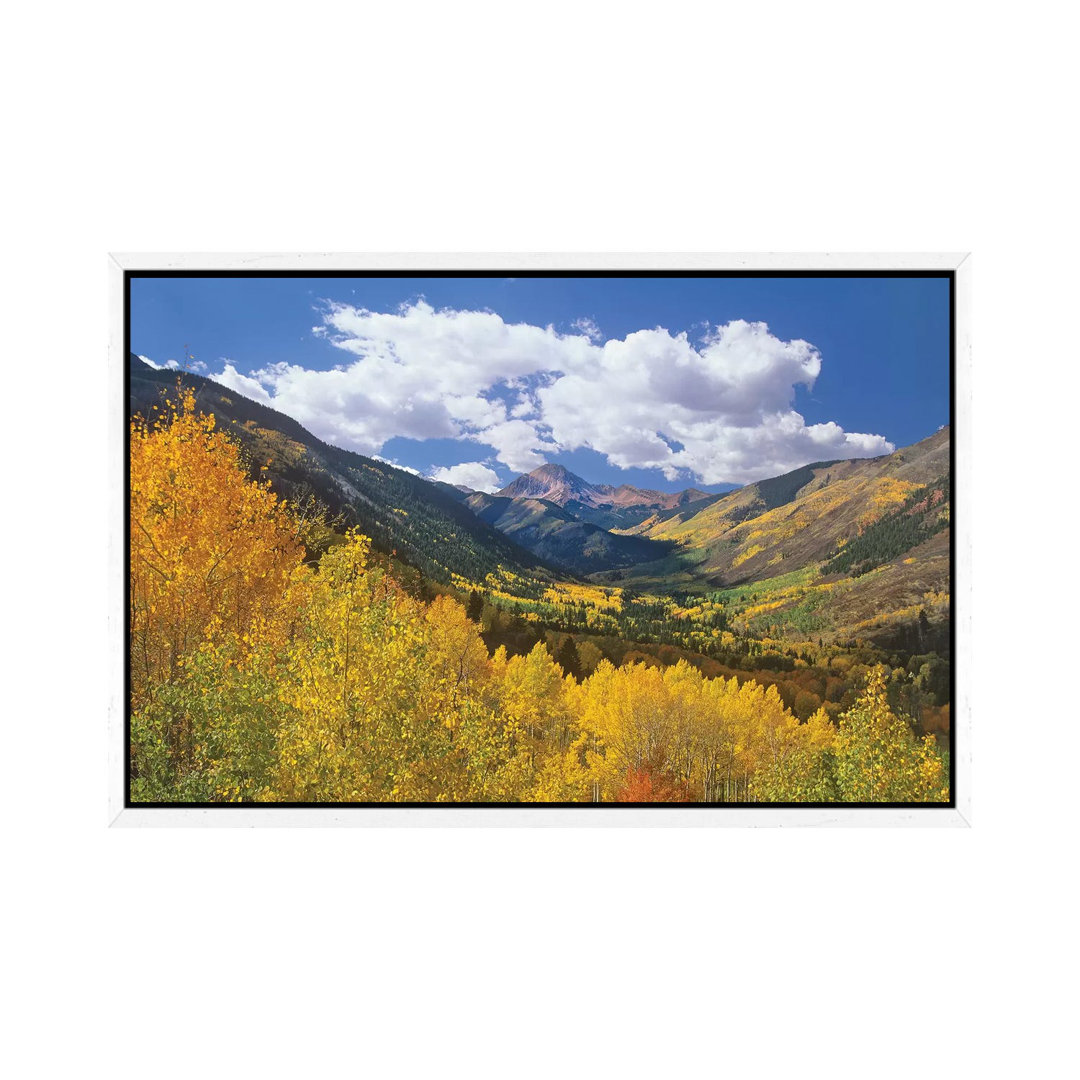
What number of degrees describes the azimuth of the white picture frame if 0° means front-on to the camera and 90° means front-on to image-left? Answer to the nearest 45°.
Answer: approximately 0°
